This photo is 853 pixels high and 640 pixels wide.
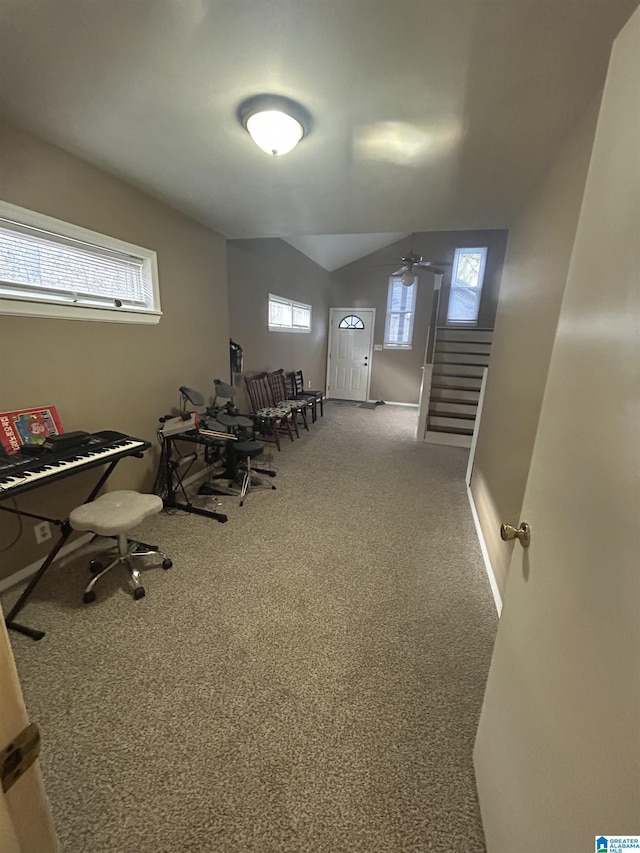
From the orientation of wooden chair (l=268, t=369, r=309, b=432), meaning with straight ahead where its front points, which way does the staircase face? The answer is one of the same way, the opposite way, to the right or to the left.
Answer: to the right

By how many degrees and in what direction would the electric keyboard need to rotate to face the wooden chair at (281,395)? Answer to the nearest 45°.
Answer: approximately 90° to its left

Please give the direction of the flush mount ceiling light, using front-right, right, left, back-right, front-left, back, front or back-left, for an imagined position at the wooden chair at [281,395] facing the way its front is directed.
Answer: front-right

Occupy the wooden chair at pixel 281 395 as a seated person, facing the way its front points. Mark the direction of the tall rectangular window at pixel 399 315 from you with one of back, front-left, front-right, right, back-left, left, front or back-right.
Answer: left

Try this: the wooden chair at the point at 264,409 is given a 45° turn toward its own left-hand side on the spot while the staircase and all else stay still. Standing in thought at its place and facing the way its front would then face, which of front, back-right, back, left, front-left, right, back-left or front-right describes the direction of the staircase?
front

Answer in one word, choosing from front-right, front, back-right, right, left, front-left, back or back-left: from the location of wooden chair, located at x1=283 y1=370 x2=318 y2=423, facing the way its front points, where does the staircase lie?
front-left

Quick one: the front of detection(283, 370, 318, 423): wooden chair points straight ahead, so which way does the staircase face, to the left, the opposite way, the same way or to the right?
to the right

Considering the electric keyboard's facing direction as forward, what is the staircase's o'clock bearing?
The staircase is roughly at 10 o'clock from the electric keyboard.

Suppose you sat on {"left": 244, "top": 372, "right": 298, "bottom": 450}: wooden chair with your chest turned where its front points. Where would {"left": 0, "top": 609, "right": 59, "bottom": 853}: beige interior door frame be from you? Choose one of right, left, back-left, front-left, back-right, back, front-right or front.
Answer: front-right

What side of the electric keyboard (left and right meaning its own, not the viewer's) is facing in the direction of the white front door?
left

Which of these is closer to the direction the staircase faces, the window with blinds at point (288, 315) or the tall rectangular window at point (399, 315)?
the window with blinds

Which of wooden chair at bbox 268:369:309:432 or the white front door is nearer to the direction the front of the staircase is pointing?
the wooden chair

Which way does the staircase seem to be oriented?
toward the camera

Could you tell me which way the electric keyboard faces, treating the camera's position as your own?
facing the viewer and to the right of the viewer

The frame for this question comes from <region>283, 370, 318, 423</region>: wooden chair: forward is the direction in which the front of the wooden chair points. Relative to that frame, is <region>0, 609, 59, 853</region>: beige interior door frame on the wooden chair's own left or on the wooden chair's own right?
on the wooden chair's own right

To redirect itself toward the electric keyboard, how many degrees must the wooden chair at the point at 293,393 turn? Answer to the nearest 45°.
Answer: approximately 45° to its right
